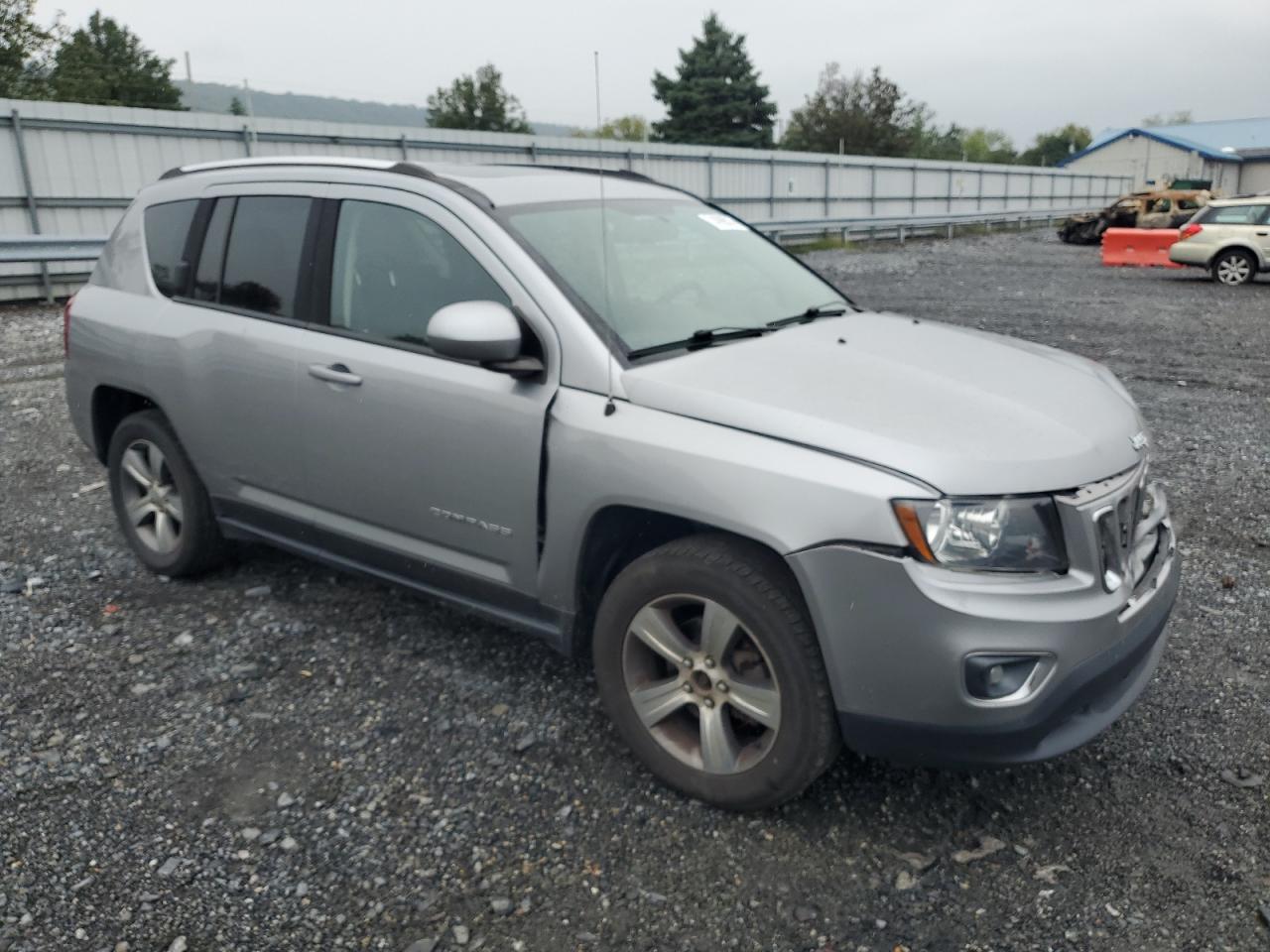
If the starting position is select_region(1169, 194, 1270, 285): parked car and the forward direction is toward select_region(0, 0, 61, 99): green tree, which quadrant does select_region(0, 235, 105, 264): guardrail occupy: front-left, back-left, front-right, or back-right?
front-left

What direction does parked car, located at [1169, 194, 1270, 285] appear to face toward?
to the viewer's right

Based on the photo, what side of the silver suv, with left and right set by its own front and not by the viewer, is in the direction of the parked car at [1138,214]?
left

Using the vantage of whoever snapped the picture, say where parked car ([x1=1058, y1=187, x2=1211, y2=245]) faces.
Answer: facing to the left of the viewer

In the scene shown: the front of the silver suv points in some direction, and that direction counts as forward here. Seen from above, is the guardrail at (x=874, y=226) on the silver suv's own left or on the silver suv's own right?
on the silver suv's own left

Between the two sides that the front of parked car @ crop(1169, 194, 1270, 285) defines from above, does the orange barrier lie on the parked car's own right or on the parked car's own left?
on the parked car's own left

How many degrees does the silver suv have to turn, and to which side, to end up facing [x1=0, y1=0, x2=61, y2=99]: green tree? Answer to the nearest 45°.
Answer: approximately 180°

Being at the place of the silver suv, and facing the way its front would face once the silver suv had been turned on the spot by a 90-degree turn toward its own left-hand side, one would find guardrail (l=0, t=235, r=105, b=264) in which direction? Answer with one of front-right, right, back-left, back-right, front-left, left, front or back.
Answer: left

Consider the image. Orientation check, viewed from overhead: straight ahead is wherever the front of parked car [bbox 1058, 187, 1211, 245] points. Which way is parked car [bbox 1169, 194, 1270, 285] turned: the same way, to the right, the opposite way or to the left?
the opposite way

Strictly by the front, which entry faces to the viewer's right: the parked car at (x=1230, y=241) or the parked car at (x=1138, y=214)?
the parked car at (x=1230, y=241)

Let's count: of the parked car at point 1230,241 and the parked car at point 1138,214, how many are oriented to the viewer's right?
1

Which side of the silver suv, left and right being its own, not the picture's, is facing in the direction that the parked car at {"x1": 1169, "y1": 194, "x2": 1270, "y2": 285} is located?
left

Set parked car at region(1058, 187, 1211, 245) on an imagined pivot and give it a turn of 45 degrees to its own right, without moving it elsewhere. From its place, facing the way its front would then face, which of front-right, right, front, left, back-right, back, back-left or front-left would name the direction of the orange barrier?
back-left

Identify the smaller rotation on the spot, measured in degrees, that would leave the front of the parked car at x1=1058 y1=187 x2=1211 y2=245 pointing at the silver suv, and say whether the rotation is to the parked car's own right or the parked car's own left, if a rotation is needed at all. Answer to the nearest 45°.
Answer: approximately 90° to the parked car's own left

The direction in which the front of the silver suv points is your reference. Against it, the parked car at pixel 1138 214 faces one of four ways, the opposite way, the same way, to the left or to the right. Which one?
the opposite way

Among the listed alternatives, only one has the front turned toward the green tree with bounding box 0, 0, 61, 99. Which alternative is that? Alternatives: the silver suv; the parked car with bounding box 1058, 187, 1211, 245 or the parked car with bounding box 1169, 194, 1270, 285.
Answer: the parked car with bounding box 1058, 187, 1211, 245
